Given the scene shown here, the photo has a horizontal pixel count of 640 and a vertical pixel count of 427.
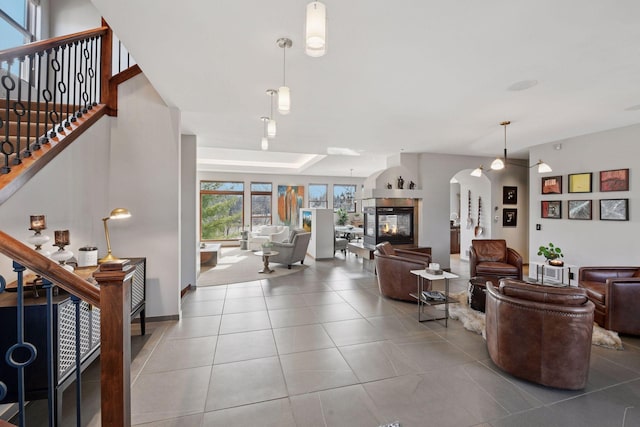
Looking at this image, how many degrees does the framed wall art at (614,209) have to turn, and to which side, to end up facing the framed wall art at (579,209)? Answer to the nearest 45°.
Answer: approximately 90° to its right

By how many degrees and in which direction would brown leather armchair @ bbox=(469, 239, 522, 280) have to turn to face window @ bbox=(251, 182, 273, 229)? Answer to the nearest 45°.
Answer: approximately 90° to its right

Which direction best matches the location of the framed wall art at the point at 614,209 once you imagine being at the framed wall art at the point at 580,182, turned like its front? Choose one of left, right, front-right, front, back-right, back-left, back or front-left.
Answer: left

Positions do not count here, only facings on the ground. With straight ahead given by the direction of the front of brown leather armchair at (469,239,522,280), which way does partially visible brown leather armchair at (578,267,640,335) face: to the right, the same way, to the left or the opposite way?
to the right

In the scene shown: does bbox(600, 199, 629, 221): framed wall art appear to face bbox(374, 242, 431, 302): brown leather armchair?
yes

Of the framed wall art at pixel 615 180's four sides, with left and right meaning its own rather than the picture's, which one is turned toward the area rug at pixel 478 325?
front

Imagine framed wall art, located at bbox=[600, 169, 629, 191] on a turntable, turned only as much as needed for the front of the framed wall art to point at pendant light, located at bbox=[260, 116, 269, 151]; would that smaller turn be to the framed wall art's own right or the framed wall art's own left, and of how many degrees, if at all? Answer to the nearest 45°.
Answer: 0° — it already faces it

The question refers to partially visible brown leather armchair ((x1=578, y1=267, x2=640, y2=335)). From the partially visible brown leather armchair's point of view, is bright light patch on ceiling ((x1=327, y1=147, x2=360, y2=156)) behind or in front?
in front

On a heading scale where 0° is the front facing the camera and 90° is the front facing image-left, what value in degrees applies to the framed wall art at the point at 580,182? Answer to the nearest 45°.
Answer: approximately 45°

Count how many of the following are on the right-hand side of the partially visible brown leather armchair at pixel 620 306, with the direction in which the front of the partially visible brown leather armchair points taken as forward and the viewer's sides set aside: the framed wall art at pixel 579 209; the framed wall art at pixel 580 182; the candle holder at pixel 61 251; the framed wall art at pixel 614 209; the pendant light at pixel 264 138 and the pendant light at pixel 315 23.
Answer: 3

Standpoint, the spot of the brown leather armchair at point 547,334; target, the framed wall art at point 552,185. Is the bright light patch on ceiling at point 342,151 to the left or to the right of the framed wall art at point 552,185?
left

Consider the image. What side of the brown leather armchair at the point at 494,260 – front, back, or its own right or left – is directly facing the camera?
front

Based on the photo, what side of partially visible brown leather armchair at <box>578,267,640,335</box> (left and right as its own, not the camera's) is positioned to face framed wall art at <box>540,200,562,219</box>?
right

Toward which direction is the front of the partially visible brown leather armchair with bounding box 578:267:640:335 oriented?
to the viewer's left

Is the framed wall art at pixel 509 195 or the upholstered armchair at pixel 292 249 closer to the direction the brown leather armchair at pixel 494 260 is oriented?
the upholstered armchair

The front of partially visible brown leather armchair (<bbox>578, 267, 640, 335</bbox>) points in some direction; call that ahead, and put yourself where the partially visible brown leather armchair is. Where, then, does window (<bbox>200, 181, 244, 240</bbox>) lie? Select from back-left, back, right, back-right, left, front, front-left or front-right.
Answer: front

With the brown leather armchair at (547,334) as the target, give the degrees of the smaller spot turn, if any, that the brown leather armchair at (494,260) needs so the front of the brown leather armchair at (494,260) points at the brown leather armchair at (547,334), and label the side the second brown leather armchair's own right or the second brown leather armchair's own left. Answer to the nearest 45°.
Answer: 0° — it already faces it

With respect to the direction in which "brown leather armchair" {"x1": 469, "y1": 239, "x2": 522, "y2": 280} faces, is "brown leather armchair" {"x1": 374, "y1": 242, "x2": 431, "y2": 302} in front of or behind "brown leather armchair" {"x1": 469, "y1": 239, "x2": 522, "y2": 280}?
in front

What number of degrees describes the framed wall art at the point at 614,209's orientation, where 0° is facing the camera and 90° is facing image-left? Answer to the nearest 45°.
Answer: approximately 45°
